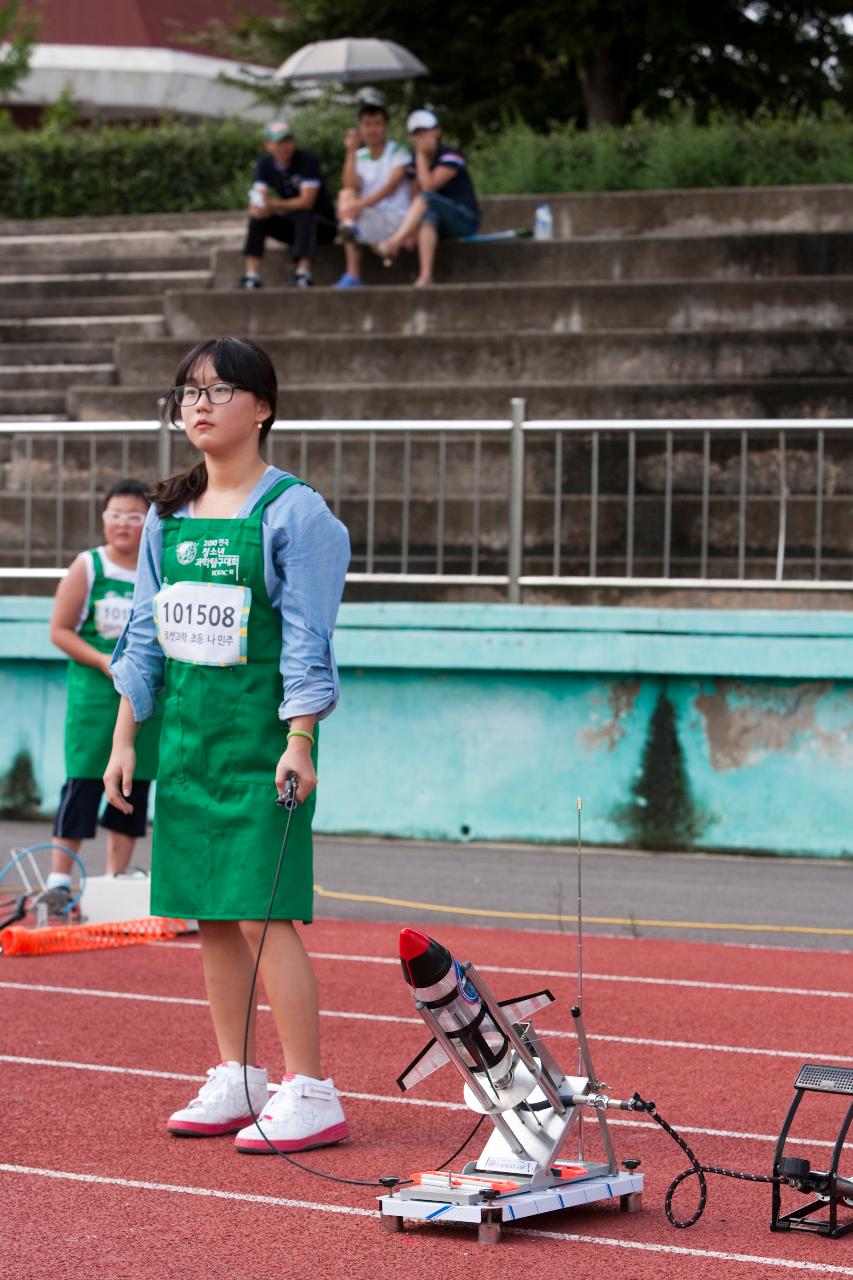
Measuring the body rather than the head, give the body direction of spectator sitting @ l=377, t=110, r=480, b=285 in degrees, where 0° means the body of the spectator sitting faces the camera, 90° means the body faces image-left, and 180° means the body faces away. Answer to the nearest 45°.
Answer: approximately 45°

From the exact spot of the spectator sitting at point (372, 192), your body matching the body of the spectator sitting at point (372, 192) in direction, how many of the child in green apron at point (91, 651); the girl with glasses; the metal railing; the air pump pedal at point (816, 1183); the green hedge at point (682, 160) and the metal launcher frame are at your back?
1

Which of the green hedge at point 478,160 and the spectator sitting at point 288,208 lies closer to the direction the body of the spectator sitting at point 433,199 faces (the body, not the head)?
the spectator sitting

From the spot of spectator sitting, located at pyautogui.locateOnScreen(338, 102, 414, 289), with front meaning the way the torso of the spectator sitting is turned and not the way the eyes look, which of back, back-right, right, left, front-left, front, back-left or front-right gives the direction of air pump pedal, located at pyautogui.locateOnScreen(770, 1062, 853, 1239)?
front-left

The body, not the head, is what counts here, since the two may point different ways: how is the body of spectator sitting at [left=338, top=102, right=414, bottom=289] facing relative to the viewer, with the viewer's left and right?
facing the viewer and to the left of the viewer

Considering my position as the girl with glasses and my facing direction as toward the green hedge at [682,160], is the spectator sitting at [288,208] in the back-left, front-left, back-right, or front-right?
front-left

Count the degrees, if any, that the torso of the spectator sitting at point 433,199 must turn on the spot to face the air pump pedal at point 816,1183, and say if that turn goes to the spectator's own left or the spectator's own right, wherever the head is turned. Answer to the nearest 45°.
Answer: approximately 45° to the spectator's own left

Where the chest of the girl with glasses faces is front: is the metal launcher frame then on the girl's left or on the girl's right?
on the girl's left

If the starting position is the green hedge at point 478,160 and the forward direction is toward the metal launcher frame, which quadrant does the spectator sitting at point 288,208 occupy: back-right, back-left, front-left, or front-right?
front-right

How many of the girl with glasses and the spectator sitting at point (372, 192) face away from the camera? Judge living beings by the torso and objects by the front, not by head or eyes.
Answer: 0

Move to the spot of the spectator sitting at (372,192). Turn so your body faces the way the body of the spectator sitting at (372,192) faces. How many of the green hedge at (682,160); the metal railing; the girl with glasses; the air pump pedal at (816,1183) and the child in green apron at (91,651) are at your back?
1

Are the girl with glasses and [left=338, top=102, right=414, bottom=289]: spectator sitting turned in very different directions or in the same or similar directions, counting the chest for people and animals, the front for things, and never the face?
same or similar directions

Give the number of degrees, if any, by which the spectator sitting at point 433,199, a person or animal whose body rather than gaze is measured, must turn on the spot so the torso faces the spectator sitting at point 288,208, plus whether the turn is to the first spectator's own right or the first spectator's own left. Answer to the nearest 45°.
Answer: approximately 90° to the first spectator's own right

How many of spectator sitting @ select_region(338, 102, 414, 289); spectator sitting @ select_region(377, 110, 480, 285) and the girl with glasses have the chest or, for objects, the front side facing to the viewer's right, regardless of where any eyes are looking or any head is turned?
0

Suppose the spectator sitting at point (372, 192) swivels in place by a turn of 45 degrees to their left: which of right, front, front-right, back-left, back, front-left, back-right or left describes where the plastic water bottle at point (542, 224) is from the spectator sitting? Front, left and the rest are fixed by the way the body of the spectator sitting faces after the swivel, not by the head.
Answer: left

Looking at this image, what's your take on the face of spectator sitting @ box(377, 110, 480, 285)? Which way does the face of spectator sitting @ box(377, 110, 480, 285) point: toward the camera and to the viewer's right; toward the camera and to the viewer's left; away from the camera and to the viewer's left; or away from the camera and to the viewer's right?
toward the camera and to the viewer's left
